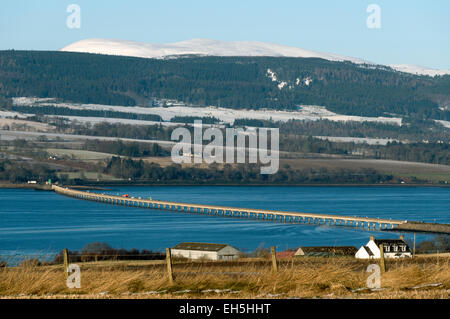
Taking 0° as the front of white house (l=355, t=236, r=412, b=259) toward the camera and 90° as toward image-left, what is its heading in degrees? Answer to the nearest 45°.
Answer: approximately 315°

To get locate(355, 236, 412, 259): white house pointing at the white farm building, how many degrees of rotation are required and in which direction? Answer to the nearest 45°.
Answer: approximately 135° to its right
